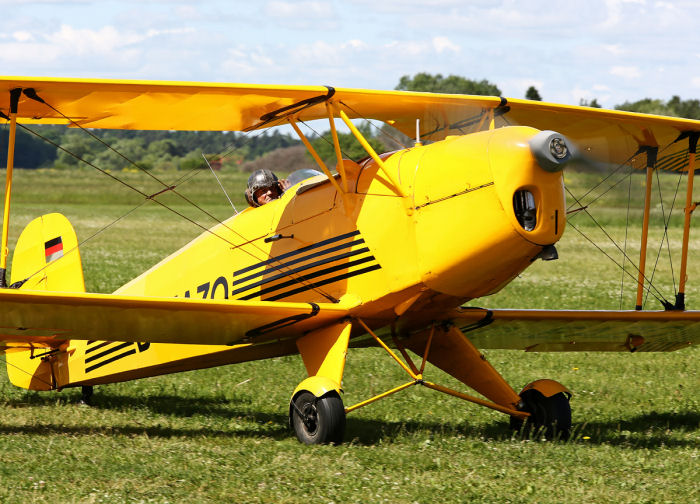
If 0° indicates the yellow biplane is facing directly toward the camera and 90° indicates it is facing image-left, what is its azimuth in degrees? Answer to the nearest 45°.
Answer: approximately 315°

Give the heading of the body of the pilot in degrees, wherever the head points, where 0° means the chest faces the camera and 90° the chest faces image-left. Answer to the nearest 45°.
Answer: approximately 315°
